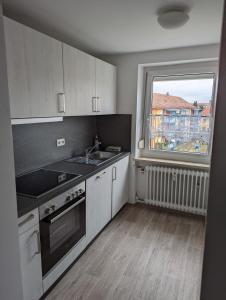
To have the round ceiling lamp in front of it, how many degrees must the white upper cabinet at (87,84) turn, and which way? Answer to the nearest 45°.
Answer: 0° — it already faces it

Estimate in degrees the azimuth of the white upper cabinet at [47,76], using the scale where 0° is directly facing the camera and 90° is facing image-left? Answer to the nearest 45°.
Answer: approximately 315°

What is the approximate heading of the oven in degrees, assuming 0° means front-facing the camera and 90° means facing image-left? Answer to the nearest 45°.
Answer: approximately 315°

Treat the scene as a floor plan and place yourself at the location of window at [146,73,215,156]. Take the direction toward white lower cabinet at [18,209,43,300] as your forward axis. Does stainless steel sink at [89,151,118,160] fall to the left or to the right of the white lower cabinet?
right

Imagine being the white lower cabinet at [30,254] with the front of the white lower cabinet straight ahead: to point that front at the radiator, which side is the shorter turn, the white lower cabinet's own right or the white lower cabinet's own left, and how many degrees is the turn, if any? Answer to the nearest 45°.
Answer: approximately 90° to the white lower cabinet's own left
